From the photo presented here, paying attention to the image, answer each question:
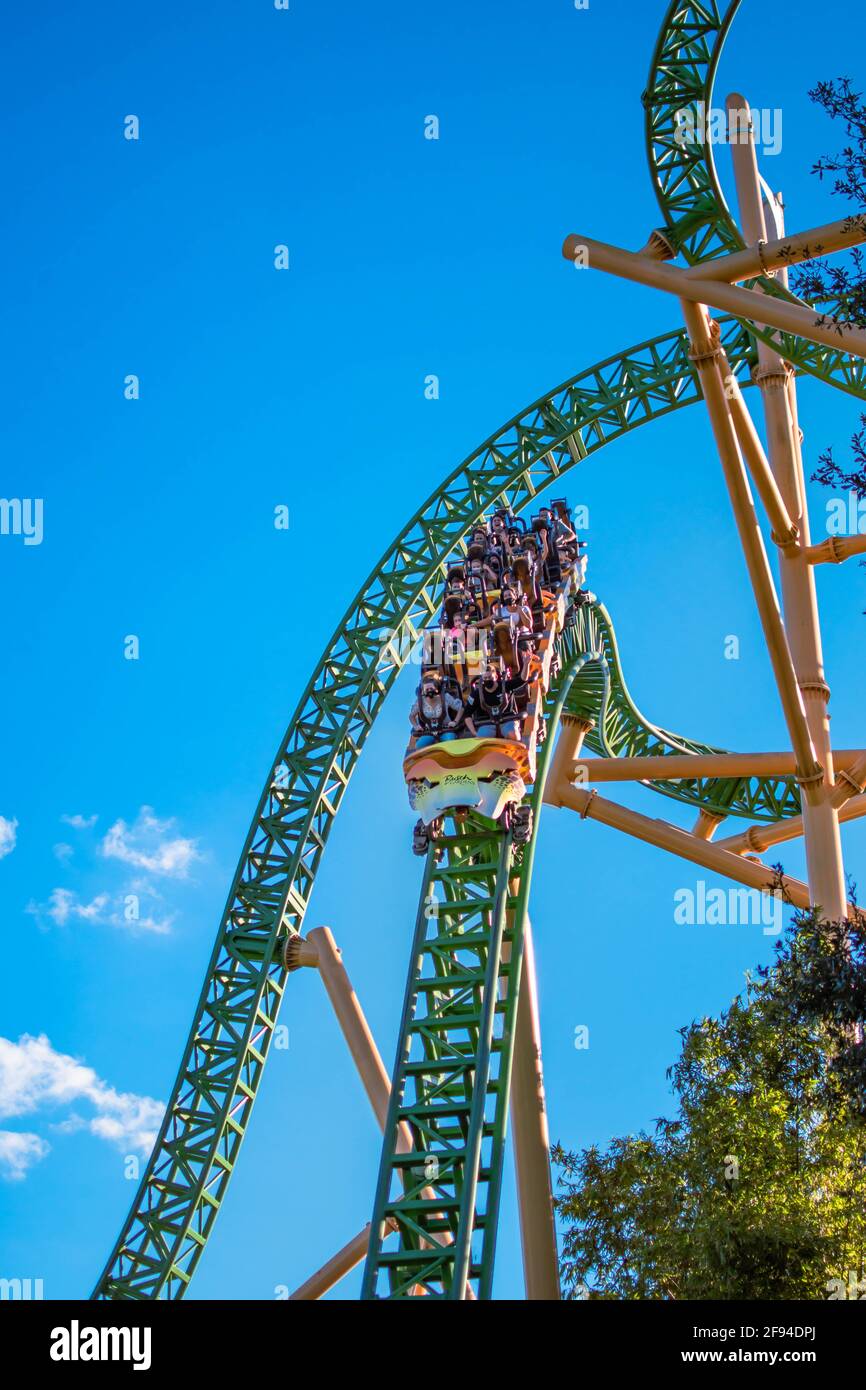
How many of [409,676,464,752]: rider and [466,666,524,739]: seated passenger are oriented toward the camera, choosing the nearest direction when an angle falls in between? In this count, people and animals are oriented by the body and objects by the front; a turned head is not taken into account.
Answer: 2

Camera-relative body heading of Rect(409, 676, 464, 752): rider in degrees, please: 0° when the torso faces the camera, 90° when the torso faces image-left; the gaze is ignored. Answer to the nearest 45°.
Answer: approximately 0°
